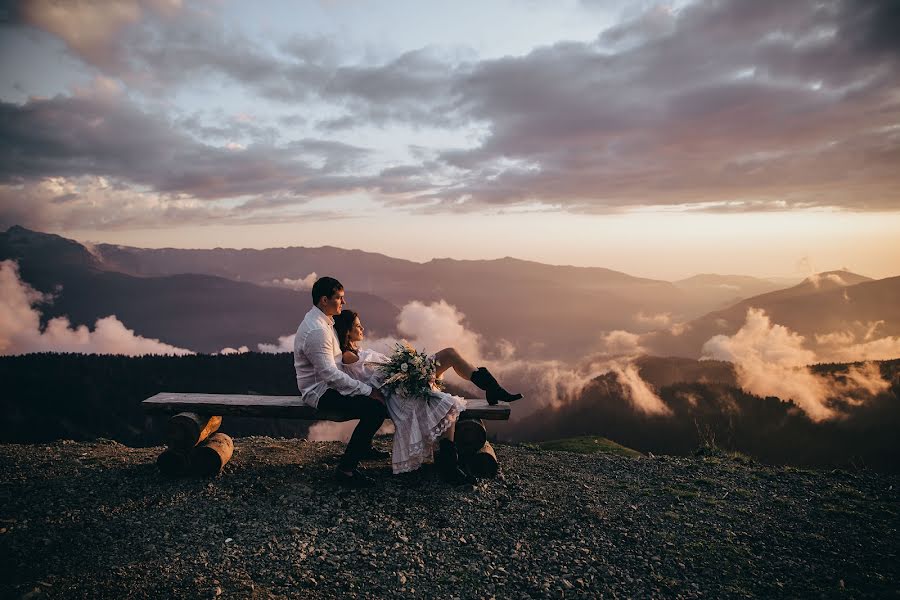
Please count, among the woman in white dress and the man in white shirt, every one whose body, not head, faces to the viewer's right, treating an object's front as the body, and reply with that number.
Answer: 2

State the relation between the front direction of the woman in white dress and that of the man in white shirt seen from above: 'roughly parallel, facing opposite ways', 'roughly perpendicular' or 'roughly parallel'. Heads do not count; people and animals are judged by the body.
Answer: roughly parallel

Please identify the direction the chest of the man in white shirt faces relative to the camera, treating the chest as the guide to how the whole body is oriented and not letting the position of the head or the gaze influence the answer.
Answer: to the viewer's right

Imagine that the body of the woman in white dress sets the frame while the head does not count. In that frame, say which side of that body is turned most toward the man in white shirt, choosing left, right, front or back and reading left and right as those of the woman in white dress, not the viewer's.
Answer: back

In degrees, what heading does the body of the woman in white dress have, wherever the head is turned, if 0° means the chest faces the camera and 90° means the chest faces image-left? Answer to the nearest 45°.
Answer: approximately 270°

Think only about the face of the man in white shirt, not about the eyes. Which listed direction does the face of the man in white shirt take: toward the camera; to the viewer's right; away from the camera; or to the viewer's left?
to the viewer's right

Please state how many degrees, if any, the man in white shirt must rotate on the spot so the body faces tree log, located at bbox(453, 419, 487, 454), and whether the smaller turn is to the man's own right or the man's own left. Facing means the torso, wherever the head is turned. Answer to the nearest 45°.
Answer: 0° — they already face it

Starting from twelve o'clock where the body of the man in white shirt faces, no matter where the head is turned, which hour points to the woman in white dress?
The woman in white dress is roughly at 12 o'clock from the man in white shirt.
